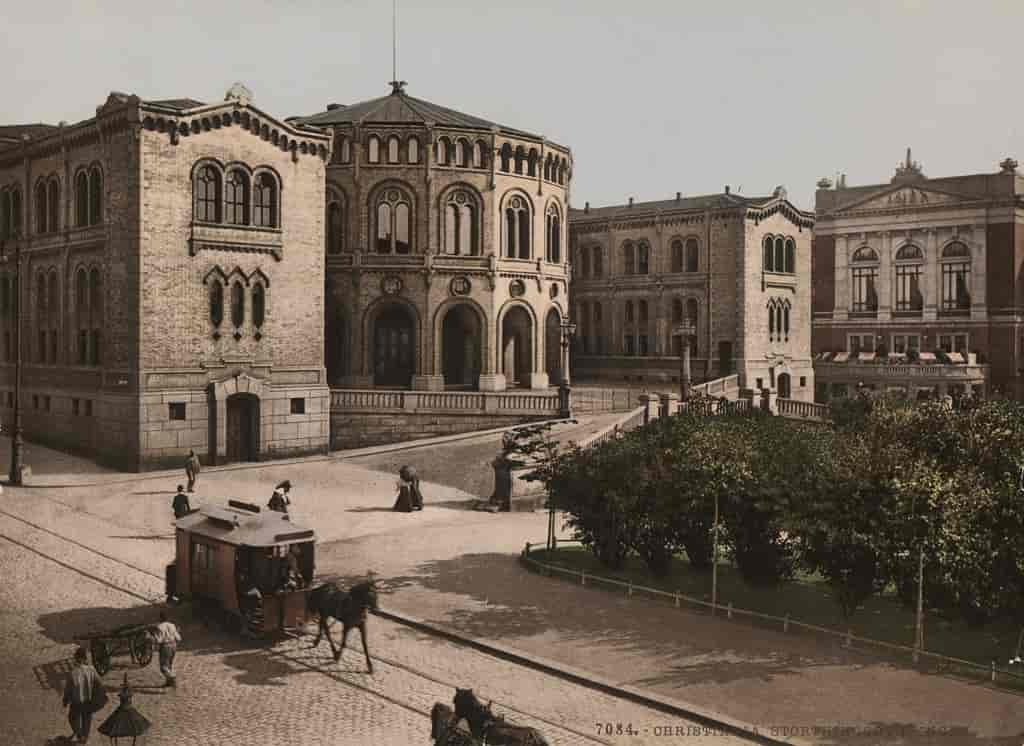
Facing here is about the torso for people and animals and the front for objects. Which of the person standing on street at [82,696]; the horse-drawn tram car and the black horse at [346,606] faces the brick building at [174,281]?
the person standing on street

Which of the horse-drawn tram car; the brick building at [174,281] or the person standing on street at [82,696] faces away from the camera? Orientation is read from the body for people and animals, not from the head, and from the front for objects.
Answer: the person standing on street

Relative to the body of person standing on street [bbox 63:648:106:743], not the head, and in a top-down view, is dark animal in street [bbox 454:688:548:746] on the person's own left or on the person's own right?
on the person's own right

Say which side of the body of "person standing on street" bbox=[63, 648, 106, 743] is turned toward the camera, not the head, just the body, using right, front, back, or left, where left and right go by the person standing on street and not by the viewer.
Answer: back

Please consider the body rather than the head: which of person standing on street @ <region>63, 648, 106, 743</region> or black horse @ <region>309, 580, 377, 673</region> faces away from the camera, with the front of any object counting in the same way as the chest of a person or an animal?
the person standing on street

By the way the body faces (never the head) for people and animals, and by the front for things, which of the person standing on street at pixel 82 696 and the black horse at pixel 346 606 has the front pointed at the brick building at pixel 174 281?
the person standing on street

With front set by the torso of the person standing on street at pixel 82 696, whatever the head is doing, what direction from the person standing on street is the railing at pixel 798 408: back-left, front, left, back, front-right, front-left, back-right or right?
front-right

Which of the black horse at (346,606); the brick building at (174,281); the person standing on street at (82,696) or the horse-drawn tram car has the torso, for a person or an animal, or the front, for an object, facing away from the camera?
the person standing on street

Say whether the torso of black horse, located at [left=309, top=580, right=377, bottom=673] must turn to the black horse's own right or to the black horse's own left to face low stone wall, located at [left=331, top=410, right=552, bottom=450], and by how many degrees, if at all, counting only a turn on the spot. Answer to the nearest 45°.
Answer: approximately 135° to the black horse's own left

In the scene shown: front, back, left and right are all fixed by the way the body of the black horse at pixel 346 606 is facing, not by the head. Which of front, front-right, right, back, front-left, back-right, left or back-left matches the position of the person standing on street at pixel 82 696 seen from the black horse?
right

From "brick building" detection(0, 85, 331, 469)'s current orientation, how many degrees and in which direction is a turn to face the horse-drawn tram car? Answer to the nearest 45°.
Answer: approximately 45° to its right

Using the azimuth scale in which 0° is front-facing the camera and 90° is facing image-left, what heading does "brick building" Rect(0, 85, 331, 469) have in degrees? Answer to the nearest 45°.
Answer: approximately 315°
